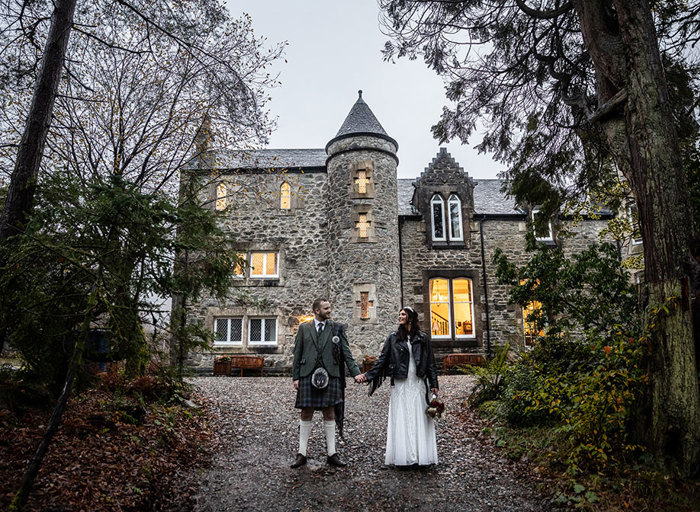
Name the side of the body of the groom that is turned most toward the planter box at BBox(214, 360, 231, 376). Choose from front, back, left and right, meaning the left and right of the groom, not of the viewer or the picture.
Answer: back

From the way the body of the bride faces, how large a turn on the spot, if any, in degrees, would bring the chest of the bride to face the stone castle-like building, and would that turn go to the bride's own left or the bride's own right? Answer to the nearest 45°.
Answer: approximately 180°

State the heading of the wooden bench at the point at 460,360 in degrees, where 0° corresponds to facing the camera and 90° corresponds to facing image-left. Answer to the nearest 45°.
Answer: approximately 0°

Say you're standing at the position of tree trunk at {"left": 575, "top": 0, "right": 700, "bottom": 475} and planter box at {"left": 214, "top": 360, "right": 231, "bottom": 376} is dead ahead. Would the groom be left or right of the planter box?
left

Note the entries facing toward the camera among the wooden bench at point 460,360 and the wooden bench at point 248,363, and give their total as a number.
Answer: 2

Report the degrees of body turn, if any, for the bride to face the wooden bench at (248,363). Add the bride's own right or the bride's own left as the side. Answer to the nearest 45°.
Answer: approximately 135° to the bride's own right
